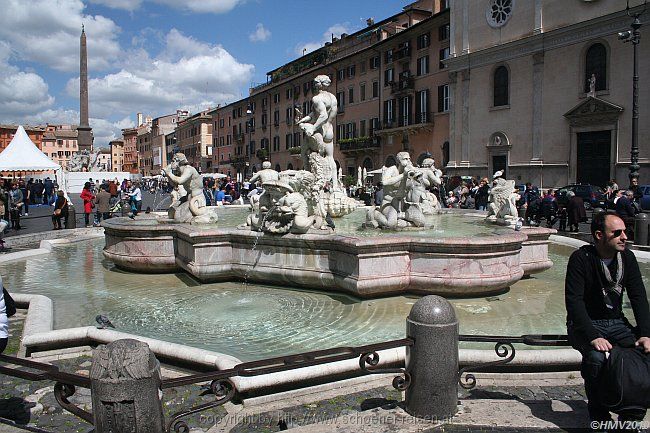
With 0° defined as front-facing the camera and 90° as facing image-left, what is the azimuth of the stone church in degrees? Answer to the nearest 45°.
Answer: approximately 45°

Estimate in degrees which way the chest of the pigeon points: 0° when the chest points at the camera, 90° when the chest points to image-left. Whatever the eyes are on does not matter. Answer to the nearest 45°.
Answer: approximately 90°

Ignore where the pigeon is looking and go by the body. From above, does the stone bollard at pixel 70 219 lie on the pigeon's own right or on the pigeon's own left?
on the pigeon's own right

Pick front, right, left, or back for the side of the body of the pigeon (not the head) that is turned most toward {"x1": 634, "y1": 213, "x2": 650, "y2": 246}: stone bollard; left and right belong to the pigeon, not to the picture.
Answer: back

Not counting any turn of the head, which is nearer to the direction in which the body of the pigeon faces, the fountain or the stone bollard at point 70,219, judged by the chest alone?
the stone bollard

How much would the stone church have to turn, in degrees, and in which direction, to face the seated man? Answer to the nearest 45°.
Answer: approximately 45° to its left
